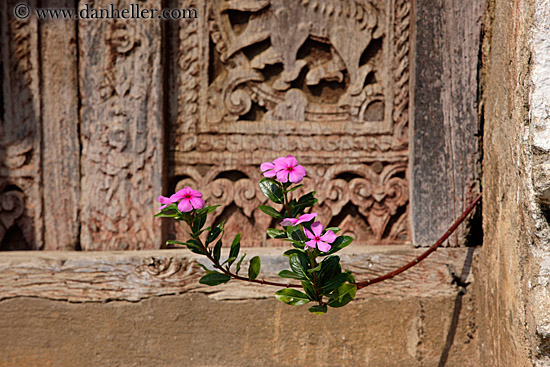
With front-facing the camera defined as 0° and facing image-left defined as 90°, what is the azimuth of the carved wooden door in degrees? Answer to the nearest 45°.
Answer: approximately 0°

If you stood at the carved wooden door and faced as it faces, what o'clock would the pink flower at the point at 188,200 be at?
The pink flower is roughly at 12 o'clock from the carved wooden door.

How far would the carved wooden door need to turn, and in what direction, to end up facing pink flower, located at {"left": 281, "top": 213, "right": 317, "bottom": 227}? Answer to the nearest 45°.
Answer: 0° — it already faces it
